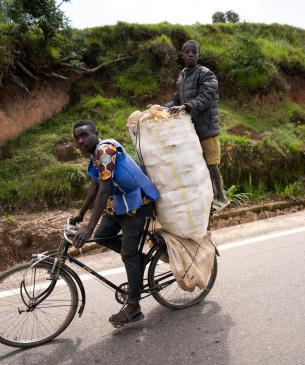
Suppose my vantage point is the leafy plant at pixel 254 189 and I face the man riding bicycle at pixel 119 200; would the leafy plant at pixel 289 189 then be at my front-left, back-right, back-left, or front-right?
back-left

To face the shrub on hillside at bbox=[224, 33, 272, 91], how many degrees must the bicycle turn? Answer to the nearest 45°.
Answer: approximately 135° to its right

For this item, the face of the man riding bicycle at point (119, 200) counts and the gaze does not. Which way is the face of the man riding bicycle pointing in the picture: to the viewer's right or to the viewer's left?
to the viewer's left

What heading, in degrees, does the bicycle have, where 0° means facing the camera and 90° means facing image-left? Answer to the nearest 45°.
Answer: approximately 90°

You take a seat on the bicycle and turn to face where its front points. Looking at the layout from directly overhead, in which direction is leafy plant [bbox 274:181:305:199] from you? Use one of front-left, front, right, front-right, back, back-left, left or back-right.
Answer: back-right

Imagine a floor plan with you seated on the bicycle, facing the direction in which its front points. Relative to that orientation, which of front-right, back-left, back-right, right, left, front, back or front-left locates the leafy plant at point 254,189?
back-right

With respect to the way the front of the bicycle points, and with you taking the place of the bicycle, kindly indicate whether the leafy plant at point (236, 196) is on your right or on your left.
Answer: on your right
